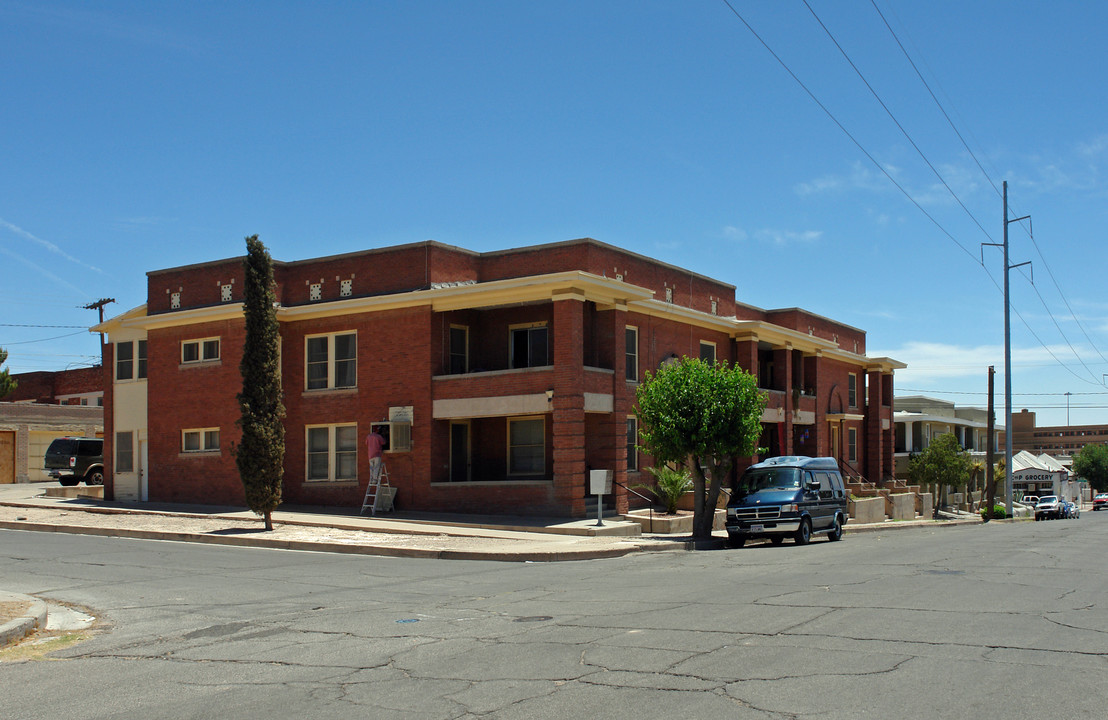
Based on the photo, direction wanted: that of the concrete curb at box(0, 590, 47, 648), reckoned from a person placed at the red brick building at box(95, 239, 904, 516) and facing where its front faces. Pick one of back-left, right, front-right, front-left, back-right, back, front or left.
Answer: front-right

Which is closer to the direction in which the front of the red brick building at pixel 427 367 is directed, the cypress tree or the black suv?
the cypress tree

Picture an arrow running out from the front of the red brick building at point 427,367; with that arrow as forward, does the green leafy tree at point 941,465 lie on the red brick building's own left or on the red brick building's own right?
on the red brick building's own left
